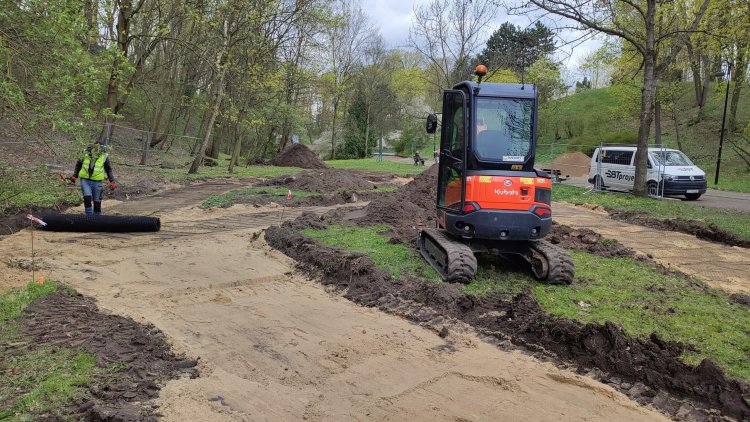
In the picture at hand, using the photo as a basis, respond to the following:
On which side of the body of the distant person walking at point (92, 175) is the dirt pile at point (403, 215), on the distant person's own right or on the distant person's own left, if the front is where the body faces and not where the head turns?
on the distant person's own left

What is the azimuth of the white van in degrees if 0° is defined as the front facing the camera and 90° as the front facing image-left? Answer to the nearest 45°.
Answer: approximately 315°

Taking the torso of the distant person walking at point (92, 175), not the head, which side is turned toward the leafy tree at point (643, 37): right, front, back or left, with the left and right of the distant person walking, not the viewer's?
left

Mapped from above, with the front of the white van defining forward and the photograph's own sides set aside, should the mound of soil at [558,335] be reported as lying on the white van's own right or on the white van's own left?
on the white van's own right

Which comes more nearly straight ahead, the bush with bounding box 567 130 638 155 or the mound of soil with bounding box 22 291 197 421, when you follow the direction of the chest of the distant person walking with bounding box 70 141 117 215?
the mound of soil

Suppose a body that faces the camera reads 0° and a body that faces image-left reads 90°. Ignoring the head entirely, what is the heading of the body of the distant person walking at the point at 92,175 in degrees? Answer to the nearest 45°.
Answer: approximately 0°

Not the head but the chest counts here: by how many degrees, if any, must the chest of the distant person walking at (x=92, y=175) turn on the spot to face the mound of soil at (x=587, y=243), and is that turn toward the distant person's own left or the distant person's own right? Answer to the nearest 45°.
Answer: approximately 45° to the distant person's own left
